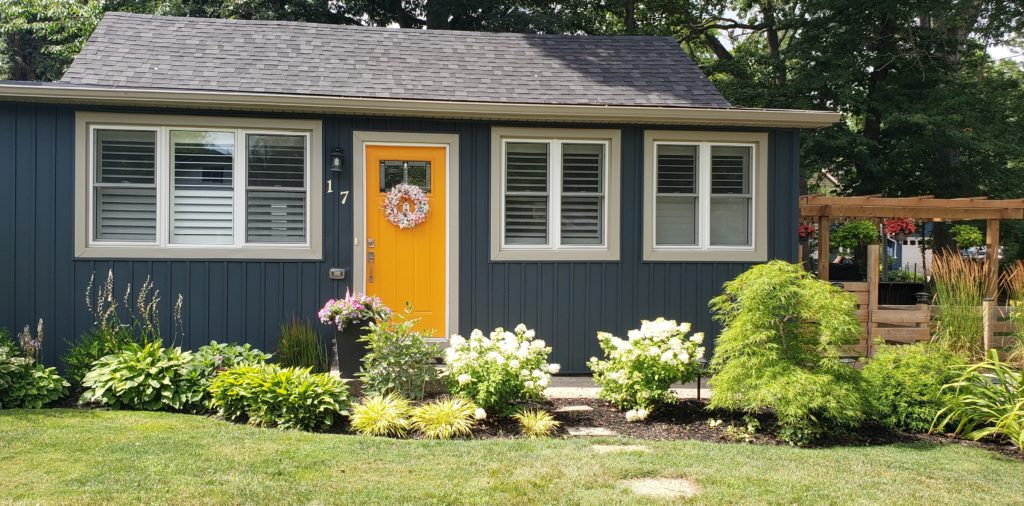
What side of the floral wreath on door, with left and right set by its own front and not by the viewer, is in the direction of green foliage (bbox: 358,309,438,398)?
front

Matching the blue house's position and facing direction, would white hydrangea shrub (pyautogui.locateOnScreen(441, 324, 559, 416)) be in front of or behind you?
in front

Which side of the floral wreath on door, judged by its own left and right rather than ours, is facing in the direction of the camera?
front

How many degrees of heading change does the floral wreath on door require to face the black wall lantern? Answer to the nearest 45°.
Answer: approximately 90° to its right

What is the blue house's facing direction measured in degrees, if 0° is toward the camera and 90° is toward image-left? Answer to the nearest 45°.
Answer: approximately 0°

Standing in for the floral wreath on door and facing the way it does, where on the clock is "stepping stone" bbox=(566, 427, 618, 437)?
The stepping stone is roughly at 11 o'clock from the floral wreath on door.

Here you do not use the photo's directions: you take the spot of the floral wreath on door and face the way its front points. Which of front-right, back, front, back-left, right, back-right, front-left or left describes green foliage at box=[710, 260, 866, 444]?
front-left

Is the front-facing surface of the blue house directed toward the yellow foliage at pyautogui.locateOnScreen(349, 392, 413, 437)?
yes

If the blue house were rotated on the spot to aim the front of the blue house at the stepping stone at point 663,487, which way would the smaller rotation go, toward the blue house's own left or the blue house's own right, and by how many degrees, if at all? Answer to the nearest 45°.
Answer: approximately 45° to the blue house's own left

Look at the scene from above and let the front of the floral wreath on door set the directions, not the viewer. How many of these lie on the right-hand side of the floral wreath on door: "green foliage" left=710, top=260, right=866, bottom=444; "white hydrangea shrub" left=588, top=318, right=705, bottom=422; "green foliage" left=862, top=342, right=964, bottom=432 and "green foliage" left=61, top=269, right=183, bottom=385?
1

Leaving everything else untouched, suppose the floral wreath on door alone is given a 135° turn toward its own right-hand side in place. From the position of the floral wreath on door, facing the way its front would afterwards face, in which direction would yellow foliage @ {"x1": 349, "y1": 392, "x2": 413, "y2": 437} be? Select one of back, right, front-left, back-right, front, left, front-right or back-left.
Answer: back-left

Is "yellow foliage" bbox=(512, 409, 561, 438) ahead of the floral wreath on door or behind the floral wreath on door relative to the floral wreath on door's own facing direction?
ahead

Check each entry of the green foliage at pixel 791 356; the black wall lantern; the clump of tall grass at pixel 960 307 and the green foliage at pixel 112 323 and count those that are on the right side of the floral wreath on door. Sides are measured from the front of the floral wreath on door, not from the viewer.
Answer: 2
